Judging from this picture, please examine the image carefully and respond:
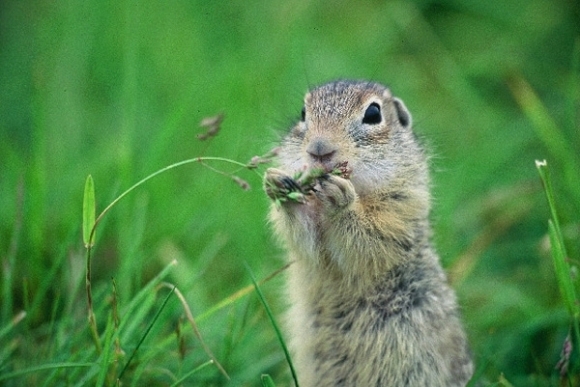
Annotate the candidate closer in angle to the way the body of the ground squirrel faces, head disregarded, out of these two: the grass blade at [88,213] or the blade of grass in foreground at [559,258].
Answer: the grass blade

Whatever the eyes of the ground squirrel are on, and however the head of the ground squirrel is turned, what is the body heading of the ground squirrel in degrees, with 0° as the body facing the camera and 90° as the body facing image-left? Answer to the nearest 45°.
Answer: approximately 45°

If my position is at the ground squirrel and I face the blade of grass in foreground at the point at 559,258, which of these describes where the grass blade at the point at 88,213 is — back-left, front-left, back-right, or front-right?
back-right

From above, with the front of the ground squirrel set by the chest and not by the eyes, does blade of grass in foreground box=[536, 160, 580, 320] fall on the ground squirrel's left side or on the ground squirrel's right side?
on the ground squirrel's left side
